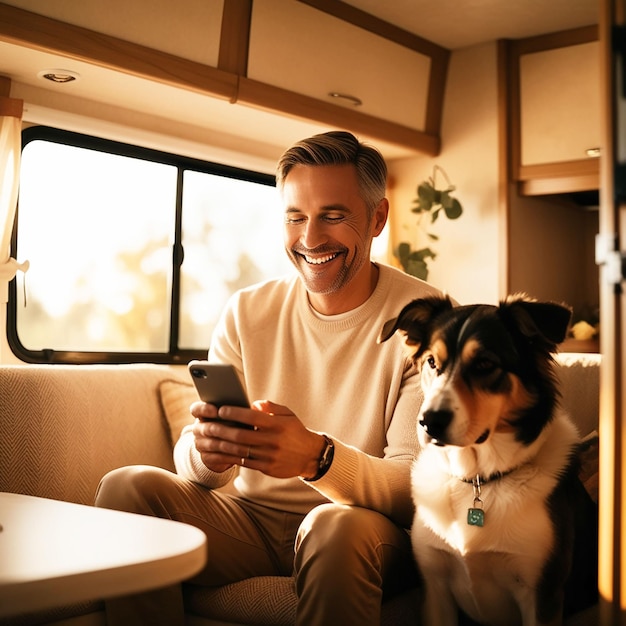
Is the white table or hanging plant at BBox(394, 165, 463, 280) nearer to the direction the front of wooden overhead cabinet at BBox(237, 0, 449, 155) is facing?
the white table

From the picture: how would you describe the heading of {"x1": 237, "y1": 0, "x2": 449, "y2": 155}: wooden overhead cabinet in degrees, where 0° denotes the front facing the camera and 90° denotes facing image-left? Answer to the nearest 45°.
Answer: approximately 315°

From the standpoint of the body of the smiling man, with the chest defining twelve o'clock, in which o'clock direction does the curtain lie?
The curtain is roughly at 3 o'clock from the smiling man.

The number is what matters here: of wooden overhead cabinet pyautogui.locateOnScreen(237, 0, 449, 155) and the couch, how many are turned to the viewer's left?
0

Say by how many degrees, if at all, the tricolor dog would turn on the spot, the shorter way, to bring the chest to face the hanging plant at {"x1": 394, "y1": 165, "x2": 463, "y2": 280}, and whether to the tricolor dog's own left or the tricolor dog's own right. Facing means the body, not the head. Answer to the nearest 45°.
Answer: approximately 135° to the tricolor dog's own right

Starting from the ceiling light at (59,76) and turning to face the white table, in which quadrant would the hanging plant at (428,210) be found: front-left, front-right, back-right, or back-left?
back-left

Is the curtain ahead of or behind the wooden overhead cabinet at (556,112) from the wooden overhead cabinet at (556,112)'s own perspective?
ahead

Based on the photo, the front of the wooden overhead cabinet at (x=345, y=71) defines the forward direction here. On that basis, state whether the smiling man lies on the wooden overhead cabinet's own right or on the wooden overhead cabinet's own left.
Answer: on the wooden overhead cabinet's own right

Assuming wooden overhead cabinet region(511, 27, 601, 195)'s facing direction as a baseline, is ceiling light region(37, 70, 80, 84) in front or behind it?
in front

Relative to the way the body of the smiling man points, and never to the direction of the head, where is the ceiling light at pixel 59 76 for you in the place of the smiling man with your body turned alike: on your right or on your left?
on your right

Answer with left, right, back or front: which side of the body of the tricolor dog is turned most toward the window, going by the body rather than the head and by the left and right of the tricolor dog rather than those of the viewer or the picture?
right
